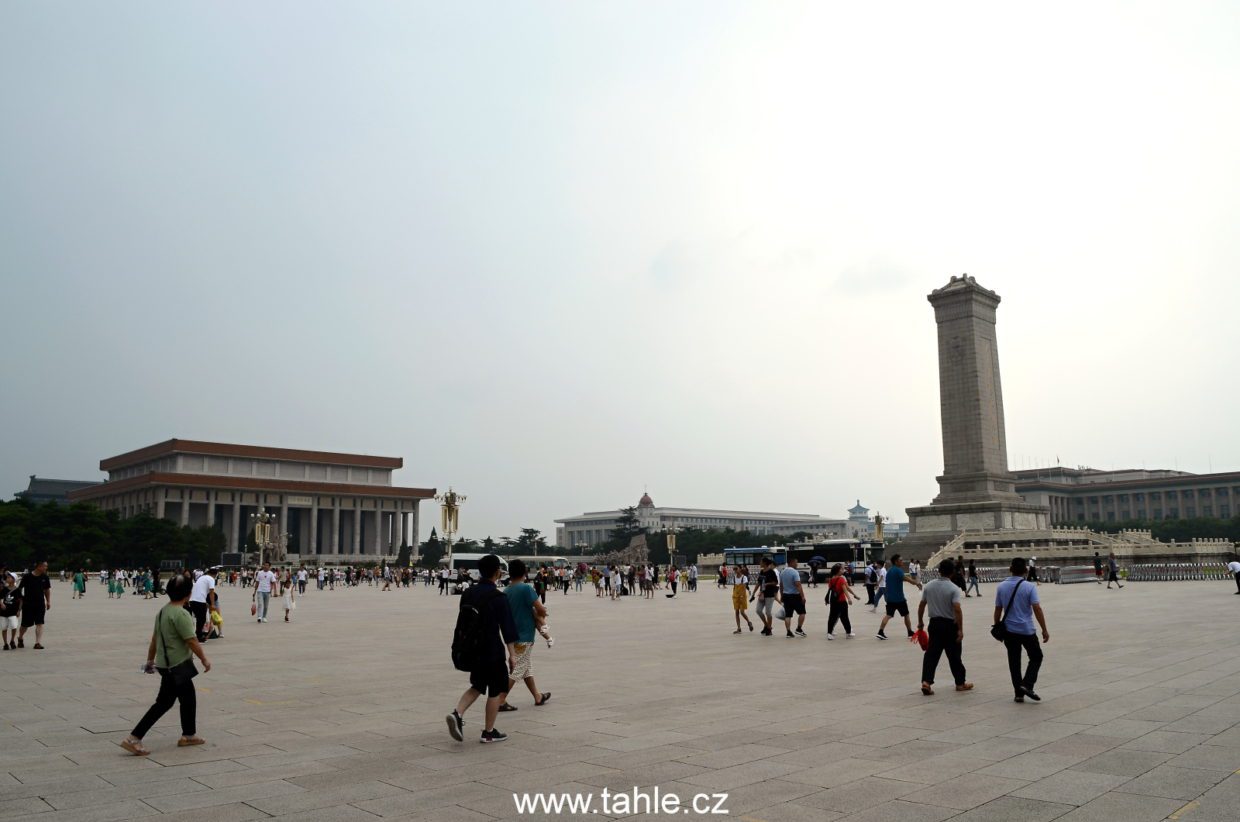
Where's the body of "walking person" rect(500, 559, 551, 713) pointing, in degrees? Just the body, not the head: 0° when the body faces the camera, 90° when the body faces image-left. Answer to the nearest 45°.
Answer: approximately 225°

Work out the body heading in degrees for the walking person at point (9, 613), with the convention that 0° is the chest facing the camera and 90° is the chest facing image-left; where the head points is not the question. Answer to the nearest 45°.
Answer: approximately 0°

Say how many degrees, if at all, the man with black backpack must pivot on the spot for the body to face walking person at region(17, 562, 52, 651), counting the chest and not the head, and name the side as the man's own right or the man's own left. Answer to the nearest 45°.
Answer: approximately 90° to the man's own left

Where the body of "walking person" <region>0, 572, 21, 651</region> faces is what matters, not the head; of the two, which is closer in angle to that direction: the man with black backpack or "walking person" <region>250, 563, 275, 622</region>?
the man with black backpack

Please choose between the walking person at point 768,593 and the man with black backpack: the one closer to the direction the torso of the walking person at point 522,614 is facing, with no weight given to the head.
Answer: the walking person

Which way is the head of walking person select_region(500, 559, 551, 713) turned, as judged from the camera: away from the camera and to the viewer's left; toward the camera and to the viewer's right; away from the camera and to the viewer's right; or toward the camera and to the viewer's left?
away from the camera and to the viewer's right

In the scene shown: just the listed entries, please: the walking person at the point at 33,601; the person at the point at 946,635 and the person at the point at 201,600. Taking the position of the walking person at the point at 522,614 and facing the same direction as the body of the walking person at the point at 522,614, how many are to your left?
2

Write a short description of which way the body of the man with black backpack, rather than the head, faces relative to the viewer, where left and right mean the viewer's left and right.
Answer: facing away from the viewer and to the right of the viewer
